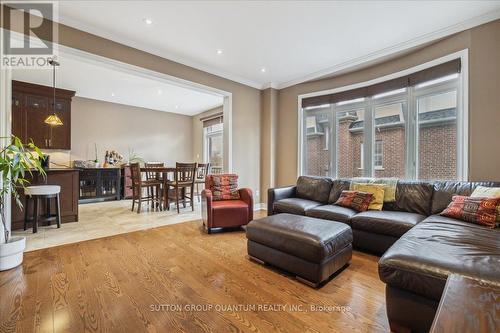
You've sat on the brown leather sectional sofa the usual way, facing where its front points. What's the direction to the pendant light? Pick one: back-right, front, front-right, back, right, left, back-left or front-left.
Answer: front-right

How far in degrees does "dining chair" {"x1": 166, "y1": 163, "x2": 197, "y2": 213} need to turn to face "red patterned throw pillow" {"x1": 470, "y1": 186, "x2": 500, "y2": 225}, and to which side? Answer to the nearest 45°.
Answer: approximately 180°

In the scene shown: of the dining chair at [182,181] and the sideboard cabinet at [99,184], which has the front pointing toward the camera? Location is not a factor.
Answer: the sideboard cabinet

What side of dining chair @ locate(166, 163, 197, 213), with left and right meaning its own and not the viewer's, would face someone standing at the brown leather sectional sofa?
back

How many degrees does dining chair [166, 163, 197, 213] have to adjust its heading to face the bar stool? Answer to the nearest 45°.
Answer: approximately 90° to its left

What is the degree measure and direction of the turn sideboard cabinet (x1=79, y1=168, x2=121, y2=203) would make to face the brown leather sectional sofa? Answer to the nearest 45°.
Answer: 0° — it already faces it

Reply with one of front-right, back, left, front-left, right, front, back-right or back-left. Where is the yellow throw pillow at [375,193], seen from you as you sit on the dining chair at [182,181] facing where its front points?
back

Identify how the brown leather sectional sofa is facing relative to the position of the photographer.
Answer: facing the viewer and to the left of the viewer

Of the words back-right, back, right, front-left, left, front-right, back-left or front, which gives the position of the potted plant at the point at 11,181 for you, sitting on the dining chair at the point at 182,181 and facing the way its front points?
left

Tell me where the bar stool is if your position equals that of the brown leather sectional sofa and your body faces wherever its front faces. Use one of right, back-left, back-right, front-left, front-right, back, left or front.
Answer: front-right

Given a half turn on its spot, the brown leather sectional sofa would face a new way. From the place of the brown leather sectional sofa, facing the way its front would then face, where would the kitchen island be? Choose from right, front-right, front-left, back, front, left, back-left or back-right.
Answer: back-left

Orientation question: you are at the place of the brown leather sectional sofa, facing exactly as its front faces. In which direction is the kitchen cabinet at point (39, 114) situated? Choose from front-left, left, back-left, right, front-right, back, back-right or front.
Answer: front-right

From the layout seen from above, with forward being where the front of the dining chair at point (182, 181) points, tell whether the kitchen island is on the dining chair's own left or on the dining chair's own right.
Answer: on the dining chair's own left

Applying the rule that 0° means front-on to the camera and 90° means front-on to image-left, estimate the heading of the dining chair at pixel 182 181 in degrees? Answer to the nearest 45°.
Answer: approximately 135°

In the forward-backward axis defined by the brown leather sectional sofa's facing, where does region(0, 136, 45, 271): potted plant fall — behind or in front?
in front

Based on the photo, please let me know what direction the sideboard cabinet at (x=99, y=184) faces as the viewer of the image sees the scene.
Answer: facing the viewer

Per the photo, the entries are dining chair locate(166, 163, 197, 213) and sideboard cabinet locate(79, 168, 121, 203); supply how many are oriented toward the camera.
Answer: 1
